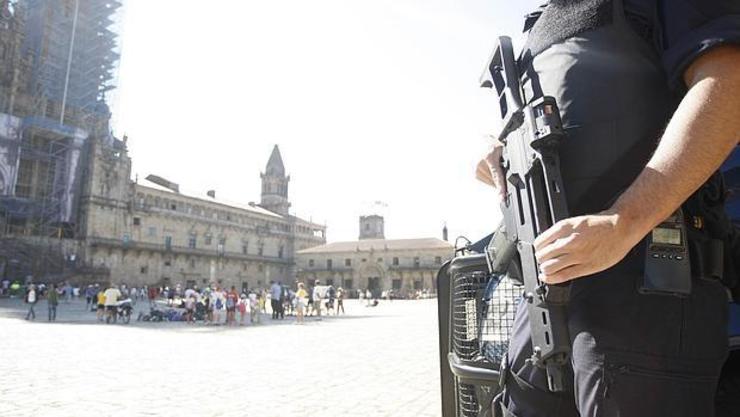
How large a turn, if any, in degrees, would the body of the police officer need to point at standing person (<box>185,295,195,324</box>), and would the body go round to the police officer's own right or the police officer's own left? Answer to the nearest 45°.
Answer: approximately 45° to the police officer's own right

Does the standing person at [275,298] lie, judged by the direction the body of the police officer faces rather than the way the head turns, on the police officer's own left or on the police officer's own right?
on the police officer's own right

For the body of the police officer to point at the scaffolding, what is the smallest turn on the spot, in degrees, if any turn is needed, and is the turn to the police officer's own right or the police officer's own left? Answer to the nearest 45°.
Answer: approximately 45° to the police officer's own right

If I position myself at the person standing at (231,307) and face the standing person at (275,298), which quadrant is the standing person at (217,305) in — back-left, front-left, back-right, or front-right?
back-left

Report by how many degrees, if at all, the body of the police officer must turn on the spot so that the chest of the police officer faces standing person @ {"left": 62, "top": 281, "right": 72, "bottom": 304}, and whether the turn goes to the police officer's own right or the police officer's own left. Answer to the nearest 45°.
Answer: approximately 45° to the police officer's own right

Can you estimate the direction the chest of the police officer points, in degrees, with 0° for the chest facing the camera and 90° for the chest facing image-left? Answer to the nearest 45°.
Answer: approximately 90°

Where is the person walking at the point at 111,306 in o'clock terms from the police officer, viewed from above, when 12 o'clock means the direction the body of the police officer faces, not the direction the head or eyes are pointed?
The person walking is roughly at 1 o'clock from the police officer.
